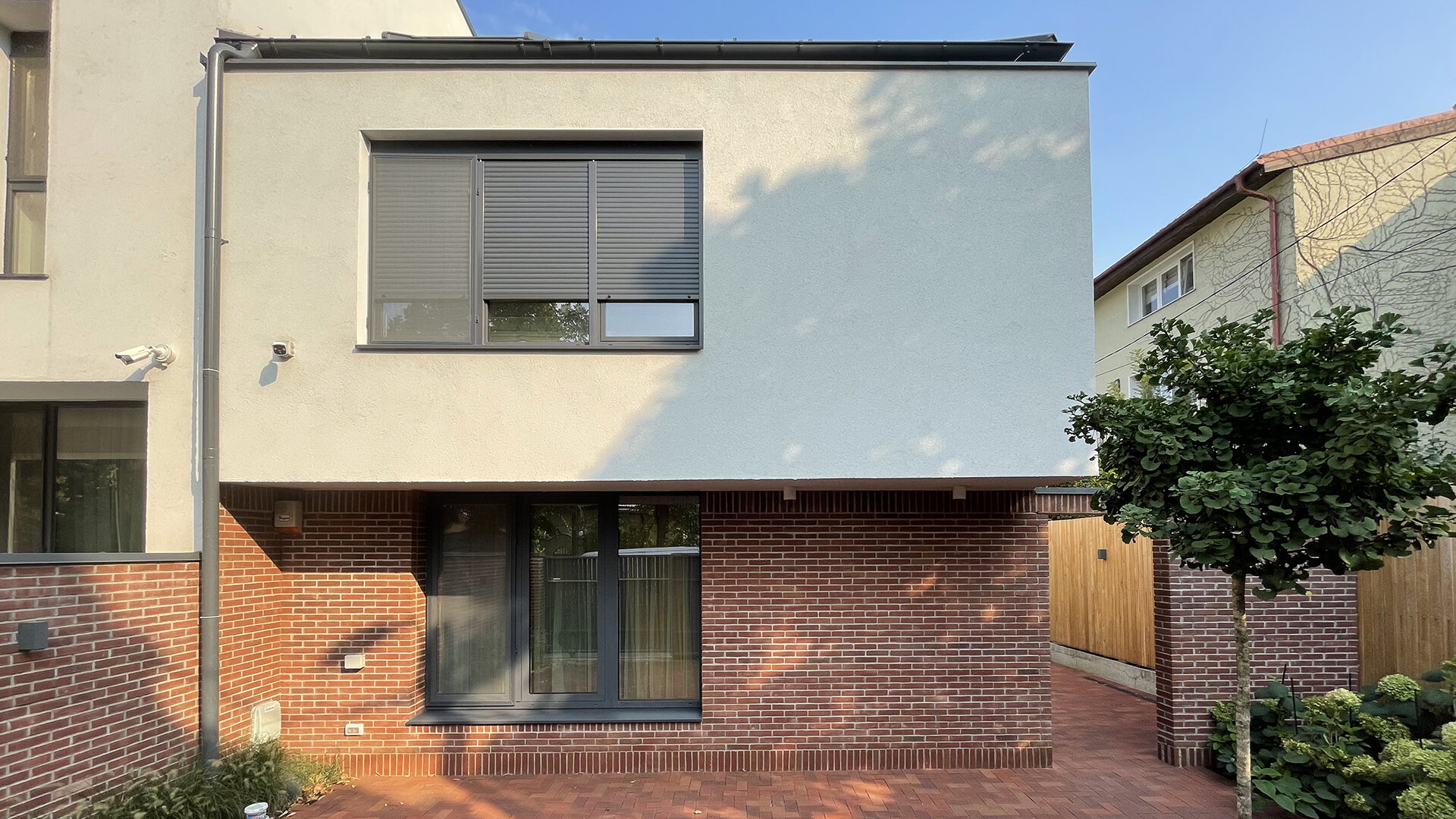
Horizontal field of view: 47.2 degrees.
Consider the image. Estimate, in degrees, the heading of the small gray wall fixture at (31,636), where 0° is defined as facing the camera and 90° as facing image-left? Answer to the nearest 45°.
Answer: approximately 0°

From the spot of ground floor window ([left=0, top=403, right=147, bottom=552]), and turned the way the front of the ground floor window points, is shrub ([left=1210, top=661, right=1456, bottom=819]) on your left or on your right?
on your left

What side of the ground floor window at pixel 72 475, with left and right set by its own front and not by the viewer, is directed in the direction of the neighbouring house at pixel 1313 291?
left
